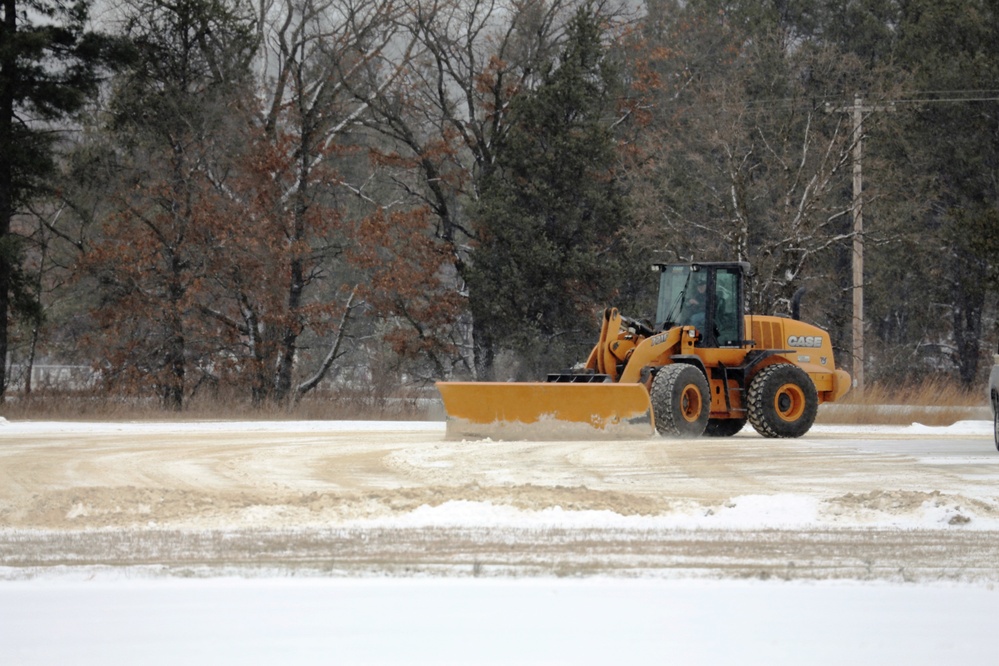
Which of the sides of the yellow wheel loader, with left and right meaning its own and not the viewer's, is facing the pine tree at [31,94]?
right

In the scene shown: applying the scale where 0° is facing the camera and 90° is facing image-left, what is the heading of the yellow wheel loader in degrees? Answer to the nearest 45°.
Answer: approximately 45°

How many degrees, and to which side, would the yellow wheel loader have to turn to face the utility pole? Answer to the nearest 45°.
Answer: approximately 135° to its right

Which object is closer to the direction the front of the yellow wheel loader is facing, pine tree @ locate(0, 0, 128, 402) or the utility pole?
the pine tree

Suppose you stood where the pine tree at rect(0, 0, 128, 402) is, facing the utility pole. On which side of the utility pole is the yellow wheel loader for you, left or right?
right
